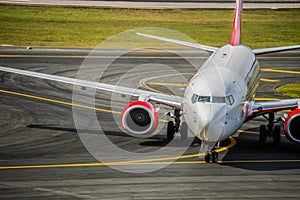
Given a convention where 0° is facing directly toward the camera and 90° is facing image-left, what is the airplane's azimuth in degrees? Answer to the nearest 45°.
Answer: approximately 0°
